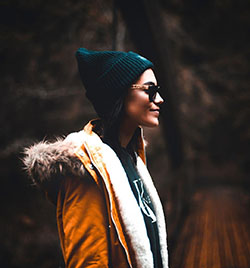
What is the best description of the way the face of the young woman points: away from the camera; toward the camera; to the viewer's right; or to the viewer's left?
to the viewer's right

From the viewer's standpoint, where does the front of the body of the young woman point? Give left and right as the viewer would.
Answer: facing the viewer and to the right of the viewer
